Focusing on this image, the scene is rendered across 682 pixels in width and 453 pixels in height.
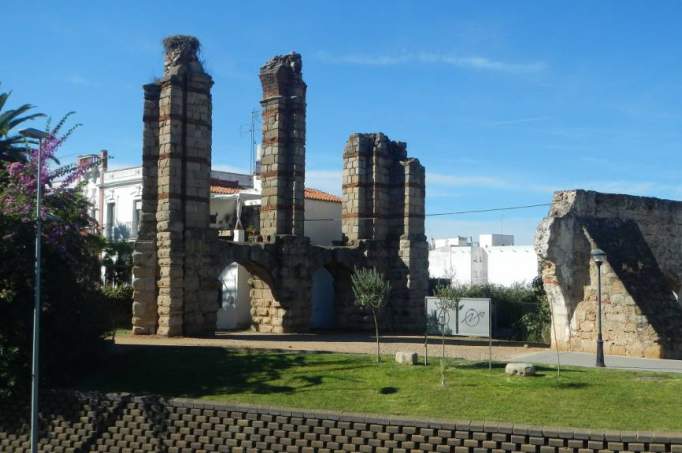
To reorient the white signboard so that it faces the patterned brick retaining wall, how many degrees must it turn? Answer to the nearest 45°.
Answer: approximately 45° to its right

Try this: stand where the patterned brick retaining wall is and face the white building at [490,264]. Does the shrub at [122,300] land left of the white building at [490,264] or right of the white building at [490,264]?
left

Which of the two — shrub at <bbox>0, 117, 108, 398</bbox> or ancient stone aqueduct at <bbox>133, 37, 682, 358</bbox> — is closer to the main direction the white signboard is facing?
the shrub

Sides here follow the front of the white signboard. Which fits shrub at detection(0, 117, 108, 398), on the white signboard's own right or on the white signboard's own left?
on the white signboard's own right

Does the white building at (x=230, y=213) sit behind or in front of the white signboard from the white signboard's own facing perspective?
behind

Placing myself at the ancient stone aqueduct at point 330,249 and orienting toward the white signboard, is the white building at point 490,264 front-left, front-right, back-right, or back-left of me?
back-left

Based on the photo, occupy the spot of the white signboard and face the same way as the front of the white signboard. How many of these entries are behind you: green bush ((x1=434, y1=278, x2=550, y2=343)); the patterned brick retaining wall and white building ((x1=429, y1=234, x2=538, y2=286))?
2

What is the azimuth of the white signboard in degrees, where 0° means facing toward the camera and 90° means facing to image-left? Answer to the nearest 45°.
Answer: approximately 0°

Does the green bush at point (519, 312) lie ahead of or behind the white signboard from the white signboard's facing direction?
behind

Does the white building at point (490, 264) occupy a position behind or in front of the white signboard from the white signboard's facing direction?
behind

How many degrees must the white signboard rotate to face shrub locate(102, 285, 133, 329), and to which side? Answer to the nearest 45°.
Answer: approximately 135° to its right

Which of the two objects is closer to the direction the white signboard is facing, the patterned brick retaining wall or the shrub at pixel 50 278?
the patterned brick retaining wall
